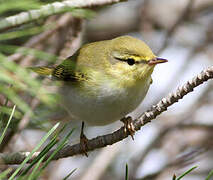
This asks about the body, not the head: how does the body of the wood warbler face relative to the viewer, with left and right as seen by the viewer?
facing the viewer and to the right of the viewer
